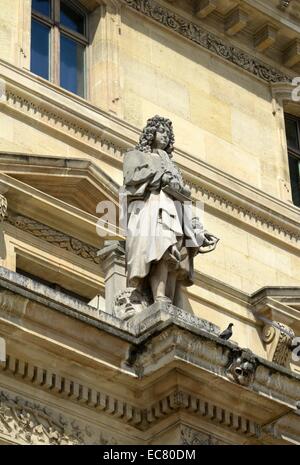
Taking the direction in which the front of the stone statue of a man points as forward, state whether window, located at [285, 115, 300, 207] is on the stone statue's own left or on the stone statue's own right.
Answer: on the stone statue's own left

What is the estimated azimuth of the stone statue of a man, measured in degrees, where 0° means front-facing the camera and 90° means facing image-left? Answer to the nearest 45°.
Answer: approximately 315°
